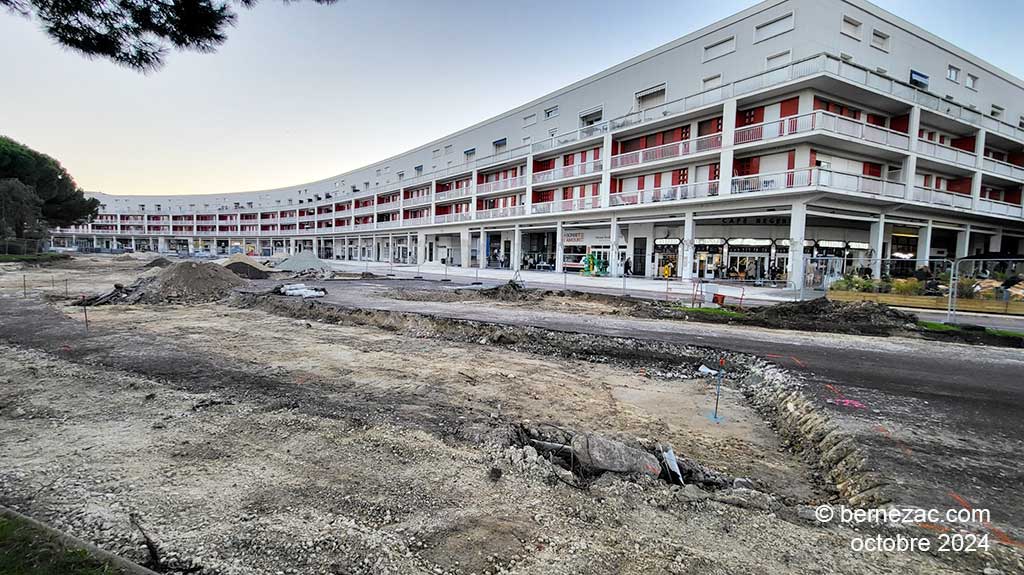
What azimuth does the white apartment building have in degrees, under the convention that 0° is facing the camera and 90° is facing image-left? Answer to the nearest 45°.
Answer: approximately 45°

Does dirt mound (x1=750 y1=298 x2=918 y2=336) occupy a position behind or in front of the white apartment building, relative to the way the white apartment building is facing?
in front

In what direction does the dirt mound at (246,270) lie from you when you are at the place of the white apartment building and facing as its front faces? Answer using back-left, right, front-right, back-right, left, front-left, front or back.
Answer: front-right

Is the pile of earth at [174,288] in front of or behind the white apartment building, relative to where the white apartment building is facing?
in front

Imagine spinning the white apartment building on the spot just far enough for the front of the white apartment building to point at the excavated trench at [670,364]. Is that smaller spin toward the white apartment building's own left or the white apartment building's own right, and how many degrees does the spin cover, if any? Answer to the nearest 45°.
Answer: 0° — it already faces it

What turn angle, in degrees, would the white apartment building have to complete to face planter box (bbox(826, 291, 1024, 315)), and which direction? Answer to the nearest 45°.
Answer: approximately 45° to its left
